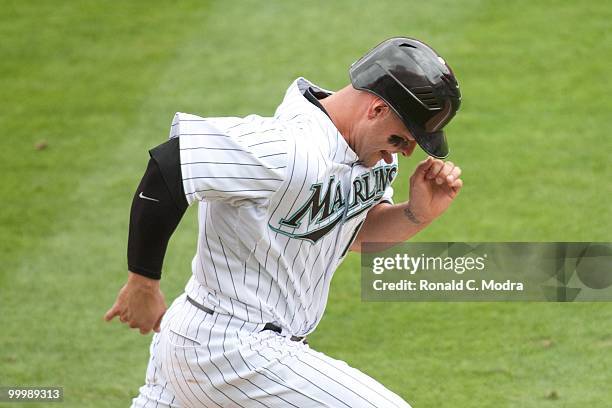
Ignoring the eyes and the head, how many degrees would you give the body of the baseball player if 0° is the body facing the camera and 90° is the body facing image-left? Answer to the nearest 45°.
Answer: approximately 315°
